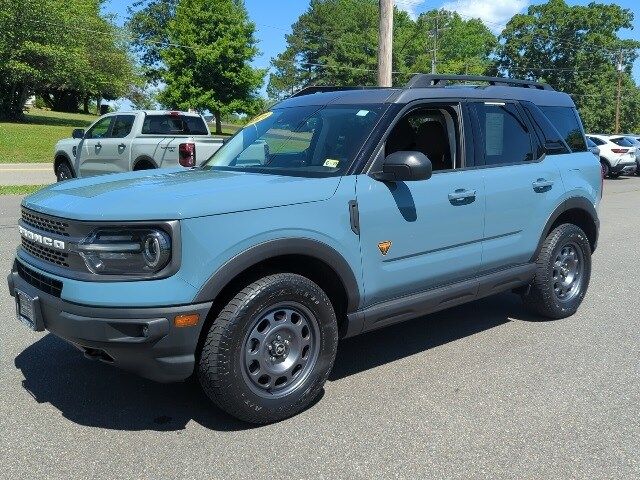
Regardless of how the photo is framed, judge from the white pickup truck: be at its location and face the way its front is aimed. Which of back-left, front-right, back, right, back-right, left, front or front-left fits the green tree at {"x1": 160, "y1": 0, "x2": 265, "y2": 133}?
front-right

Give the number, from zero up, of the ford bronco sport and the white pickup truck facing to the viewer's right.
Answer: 0

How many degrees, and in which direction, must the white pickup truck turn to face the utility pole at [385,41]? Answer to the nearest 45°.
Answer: approximately 135° to its right

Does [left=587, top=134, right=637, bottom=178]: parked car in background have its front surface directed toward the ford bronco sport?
no

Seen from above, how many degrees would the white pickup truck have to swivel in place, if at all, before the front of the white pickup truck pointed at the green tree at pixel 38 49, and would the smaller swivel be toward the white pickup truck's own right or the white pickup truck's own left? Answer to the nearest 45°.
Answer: approximately 45° to the white pickup truck's own right

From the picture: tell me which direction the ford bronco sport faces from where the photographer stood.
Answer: facing the viewer and to the left of the viewer

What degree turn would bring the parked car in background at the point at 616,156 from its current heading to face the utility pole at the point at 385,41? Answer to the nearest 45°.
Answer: approximately 135° to its left

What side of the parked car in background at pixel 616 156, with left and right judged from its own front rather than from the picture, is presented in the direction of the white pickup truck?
left

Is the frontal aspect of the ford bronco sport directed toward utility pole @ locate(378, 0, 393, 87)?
no

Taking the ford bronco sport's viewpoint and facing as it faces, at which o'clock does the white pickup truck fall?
The white pickup truck is roughly at 4 o'clock from the ford bronco sport.

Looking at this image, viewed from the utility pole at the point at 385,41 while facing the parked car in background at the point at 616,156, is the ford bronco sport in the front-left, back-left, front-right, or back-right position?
back-right

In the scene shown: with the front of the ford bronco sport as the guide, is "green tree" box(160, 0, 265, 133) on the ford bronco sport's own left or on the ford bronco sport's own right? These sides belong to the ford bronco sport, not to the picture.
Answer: on the ford bronco sport's own right

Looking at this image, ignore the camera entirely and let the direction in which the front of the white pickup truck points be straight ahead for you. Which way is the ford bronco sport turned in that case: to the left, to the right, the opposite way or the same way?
to the left

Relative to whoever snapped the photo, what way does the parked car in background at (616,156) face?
facing away from the viewer and to the left of the viewer

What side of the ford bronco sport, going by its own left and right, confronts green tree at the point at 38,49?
right

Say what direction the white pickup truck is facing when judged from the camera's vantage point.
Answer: facing away from the viewer and to the left of the viewer
